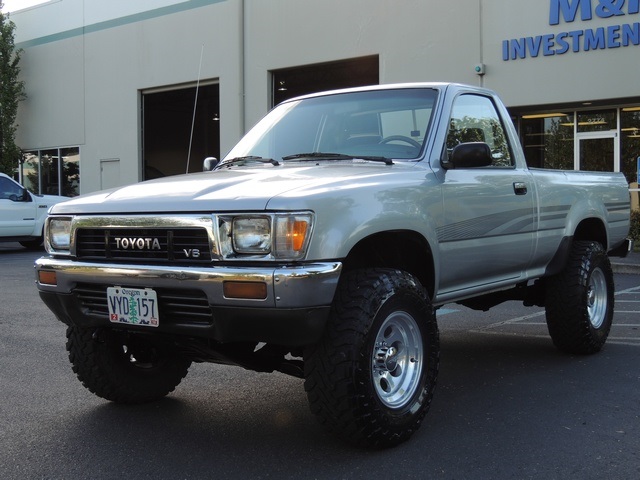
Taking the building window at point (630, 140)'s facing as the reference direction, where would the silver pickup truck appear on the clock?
The silver pickup truck is roughly at 12 o'clock from the building window.

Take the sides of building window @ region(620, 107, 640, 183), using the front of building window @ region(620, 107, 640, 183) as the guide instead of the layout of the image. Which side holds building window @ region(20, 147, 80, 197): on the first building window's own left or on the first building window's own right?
on the first building window's own right

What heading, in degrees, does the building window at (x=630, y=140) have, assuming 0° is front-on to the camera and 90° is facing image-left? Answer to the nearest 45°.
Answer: approximately 0°

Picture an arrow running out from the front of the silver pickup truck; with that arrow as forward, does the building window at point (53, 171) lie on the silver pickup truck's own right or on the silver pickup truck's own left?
on the silver pickup truck's own right

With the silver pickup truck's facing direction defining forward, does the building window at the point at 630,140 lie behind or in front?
behind

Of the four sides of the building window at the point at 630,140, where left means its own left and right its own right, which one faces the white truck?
right

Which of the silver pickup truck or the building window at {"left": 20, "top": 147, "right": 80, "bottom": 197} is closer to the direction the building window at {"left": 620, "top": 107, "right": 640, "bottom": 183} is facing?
the silver pickup truck

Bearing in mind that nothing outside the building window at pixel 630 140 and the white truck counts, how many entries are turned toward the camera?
1
